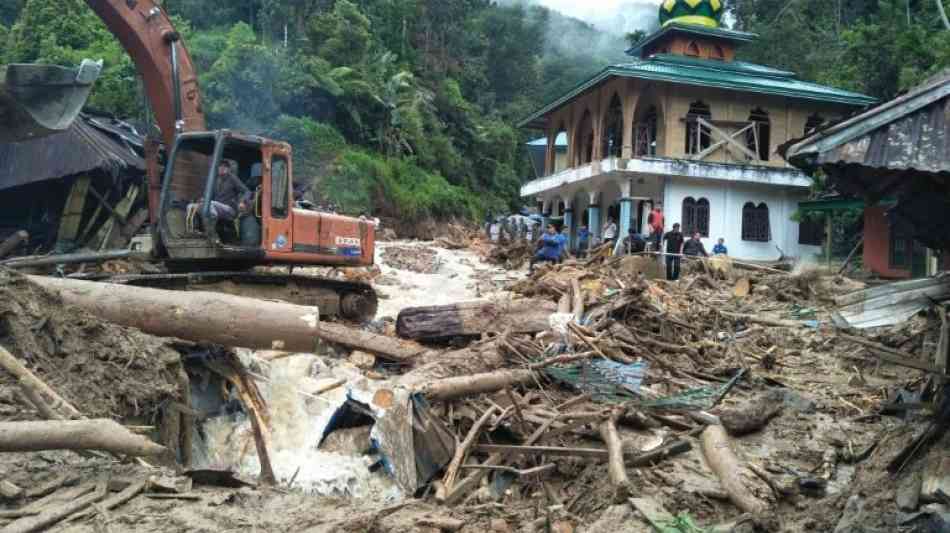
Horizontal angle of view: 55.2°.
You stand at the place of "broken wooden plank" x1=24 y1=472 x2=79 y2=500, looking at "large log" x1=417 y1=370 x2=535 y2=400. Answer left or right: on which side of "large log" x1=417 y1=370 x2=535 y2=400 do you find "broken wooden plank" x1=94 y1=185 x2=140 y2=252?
left

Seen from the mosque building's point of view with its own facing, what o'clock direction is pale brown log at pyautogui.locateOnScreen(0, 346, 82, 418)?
The pale brown log is roughly at 11 o'clock from the mosque building.

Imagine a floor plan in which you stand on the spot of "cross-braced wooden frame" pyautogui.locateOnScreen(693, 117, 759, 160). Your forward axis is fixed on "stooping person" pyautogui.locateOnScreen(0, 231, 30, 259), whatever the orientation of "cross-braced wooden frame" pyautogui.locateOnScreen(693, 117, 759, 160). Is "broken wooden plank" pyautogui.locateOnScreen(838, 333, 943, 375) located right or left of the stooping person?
left

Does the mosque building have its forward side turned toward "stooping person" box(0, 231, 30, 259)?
yes

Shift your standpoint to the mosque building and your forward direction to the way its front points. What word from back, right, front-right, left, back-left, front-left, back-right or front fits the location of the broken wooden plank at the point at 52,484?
front-left

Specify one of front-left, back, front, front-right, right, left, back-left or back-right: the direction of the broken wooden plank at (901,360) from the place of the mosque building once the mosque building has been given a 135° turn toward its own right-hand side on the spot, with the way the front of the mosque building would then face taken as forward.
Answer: back

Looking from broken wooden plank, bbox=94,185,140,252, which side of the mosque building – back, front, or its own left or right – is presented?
front

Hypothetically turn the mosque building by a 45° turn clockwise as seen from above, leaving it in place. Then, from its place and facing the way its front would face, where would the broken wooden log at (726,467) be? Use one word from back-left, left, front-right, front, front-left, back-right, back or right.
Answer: left

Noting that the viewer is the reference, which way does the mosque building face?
facing the viewer and to the left of the viewer

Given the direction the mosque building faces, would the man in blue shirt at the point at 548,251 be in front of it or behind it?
in front

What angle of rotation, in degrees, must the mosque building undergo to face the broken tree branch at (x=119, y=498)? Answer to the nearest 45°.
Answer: approximately 45° to its left

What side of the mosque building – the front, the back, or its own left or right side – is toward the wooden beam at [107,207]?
front

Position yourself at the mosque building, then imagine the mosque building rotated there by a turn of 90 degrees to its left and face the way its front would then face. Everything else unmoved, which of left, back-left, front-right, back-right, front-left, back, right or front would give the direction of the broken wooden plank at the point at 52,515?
front-right

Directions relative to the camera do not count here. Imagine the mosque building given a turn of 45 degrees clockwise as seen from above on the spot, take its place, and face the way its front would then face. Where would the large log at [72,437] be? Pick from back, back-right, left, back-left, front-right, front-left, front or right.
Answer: left

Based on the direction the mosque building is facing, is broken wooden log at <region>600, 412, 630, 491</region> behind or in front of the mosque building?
in front

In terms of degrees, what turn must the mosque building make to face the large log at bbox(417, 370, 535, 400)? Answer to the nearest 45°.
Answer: approximately 45° to its left
